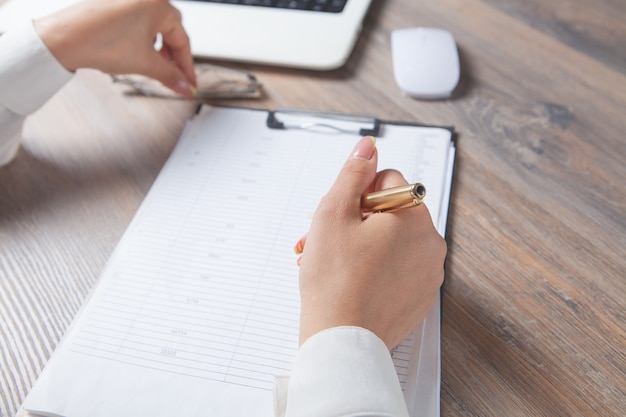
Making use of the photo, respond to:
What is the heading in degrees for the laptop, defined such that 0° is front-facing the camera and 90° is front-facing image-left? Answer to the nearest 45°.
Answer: approximately 0°

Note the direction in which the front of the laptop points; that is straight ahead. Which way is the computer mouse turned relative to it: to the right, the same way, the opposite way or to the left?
the opposite way

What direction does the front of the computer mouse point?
away from the camera

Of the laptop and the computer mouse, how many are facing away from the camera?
1
